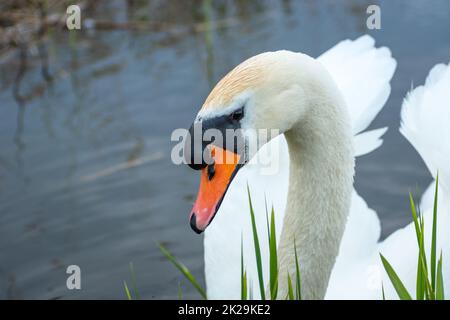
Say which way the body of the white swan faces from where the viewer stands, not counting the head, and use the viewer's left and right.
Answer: facing the viewer and to the left of the viewer

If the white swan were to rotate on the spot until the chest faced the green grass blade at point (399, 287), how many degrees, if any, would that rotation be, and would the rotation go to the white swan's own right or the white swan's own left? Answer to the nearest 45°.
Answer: approximately 90° to the white swan's own left

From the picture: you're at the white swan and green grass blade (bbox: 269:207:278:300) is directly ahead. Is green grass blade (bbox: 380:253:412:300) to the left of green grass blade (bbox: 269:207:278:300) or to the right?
left

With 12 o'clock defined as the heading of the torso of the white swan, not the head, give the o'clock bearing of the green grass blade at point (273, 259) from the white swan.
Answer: The green grass blade is roughly at 11 o'clock from the white swan.
